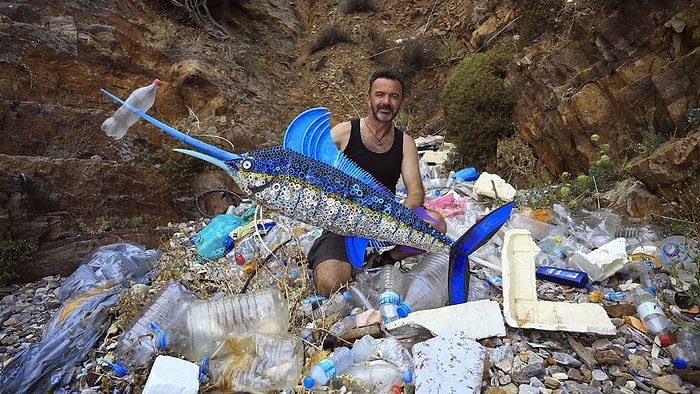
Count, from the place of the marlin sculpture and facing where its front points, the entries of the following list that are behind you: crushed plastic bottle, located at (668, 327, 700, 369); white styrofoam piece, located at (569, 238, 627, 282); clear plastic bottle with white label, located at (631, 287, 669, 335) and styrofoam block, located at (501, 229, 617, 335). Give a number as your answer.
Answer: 4

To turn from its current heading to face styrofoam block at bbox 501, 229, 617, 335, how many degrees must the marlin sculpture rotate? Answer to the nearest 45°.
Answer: approximately 180°

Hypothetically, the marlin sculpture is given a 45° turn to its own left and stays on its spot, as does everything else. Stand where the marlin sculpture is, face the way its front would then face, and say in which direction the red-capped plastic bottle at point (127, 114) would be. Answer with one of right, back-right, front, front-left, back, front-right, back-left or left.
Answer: front-right

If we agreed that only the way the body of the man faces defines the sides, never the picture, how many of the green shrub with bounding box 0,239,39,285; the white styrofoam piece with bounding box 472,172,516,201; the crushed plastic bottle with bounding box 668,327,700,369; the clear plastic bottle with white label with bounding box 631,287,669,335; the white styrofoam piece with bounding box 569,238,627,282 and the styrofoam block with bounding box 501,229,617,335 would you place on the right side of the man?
1

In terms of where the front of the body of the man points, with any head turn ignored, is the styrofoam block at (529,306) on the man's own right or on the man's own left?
on the man's own left

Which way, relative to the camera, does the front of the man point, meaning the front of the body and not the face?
toward the camera

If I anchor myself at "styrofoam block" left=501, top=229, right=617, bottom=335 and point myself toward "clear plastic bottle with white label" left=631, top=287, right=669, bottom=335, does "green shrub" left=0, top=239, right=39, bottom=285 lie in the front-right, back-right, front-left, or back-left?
back-left

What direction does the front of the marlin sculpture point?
to the viewer's left

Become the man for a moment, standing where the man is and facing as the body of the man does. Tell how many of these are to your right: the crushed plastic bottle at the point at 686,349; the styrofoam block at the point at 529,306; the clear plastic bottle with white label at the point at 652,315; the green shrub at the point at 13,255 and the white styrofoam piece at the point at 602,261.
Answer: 1

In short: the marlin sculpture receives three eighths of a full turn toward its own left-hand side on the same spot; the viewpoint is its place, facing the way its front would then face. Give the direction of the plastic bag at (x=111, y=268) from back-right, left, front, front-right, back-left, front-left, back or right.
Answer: back

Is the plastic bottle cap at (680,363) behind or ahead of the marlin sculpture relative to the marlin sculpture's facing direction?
behind
